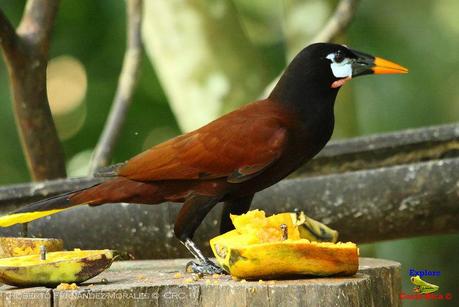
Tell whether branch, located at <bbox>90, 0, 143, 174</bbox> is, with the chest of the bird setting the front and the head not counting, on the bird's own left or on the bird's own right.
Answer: on the bird's own left

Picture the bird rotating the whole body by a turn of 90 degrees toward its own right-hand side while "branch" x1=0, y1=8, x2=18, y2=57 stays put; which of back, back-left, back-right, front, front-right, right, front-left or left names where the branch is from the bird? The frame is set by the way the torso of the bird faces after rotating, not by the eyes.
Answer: back-right

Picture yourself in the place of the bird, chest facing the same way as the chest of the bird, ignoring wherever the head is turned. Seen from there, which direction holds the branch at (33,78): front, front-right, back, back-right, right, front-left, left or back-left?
back-left

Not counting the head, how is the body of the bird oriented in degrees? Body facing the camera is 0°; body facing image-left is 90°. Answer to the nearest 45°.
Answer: approximately 270°

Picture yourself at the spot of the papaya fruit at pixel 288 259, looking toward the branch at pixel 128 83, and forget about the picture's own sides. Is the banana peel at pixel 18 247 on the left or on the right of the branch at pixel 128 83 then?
left

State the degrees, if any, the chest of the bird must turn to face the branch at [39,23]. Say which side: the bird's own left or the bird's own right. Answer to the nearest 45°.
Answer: approximately 135° to the bird's own left

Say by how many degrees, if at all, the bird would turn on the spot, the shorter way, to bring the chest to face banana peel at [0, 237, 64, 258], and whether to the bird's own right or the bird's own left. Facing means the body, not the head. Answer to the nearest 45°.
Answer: approximately 180°
